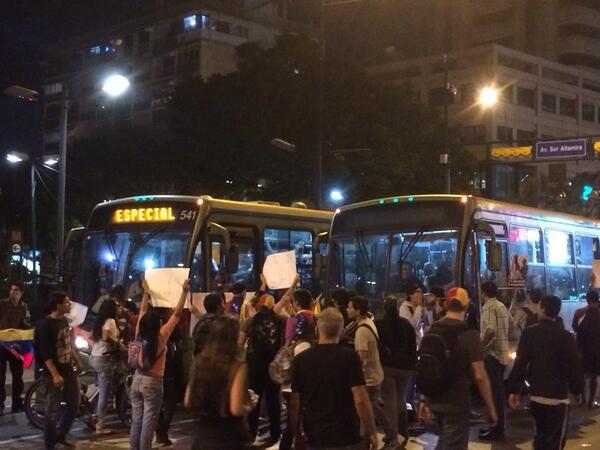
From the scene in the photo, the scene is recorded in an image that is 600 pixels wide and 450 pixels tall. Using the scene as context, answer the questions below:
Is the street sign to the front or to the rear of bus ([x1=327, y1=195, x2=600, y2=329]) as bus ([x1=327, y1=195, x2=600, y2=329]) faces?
to the rear

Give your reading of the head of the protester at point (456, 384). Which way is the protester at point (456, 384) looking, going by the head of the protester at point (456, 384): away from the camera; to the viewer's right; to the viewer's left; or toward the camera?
away from the camera

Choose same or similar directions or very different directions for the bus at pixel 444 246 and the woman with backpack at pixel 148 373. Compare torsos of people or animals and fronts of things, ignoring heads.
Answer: very different directions

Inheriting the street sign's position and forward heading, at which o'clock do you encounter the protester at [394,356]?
The protester is roughly at 12 o'clock from the street sign.

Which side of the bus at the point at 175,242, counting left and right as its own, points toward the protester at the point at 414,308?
left

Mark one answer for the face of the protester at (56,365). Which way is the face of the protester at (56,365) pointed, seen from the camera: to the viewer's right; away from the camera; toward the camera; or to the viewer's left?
to the viewer's right

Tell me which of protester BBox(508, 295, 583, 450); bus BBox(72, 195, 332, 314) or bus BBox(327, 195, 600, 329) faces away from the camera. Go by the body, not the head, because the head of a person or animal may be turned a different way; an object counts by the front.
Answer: the protester

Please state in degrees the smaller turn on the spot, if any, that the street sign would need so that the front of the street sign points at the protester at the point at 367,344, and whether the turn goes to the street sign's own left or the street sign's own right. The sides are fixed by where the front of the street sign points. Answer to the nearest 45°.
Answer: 0° — it already faces them

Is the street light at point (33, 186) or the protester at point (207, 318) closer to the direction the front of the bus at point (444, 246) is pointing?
the protester

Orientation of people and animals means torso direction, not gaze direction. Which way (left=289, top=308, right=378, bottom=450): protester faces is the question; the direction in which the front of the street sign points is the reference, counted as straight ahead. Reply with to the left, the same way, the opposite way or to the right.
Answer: the opposite way

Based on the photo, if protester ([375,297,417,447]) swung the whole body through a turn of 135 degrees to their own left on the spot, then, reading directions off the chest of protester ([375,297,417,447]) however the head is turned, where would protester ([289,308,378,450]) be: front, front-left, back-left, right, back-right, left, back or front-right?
front

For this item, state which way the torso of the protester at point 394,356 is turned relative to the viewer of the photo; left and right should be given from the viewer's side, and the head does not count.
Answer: facing away from the viewer and to the left of the viewer
